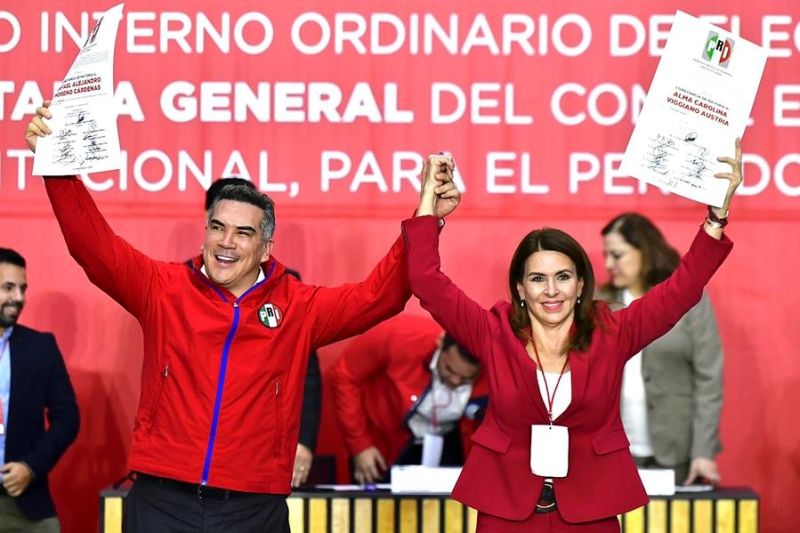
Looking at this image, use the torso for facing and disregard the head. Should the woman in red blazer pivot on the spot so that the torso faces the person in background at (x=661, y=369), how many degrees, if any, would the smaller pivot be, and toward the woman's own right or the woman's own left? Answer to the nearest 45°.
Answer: approximately 180°

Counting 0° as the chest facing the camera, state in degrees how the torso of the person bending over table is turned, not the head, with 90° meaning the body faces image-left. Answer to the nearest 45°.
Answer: approximately 315°

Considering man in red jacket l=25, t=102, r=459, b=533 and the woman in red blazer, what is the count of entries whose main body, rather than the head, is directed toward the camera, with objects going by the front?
2

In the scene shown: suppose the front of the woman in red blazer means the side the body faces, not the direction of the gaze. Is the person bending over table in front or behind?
behind

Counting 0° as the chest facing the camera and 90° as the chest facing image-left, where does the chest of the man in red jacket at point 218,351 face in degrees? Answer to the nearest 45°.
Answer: approximately 0°

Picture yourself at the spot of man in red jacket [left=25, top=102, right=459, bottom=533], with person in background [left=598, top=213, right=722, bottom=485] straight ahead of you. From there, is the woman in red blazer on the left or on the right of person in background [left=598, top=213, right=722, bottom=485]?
right

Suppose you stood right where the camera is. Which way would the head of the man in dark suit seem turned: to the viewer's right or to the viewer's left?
to the viewer's right

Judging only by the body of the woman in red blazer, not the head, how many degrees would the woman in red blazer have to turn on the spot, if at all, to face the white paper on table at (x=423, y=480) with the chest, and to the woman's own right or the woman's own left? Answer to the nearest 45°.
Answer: approximately 135° to the woman's own right

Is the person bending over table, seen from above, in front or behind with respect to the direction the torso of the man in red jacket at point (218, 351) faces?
behind

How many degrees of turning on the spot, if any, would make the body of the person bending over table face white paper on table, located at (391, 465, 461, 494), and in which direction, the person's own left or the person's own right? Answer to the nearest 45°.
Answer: approximately 45° to the person's own right

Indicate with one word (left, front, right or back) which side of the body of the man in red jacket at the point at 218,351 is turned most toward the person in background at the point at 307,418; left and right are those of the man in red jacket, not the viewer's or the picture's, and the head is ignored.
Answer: back

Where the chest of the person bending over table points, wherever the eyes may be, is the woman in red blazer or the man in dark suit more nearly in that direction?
the woman in red blazer

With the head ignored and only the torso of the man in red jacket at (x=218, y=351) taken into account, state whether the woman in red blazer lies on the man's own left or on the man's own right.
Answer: on the man's own left
